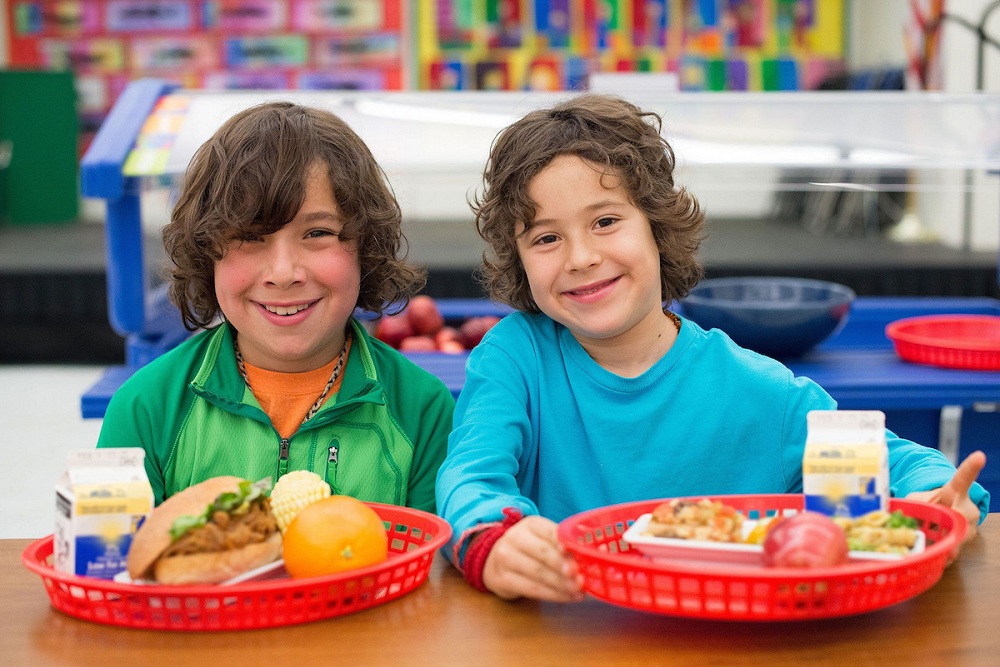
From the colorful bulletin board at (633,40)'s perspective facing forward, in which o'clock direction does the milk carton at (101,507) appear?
The milk carton is roughly at 12 o'clock from the colorful bulletin board.

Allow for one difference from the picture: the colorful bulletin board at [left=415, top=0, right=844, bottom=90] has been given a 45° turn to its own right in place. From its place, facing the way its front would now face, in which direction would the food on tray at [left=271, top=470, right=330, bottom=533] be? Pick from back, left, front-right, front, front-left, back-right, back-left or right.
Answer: front-left

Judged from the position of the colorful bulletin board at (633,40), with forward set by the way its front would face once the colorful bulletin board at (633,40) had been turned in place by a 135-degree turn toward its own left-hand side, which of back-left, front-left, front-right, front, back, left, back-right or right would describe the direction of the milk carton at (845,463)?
back-right

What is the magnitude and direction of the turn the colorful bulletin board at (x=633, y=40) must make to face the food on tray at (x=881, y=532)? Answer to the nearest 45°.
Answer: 0° — it already faces it

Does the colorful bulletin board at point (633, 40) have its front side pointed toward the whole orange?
yes

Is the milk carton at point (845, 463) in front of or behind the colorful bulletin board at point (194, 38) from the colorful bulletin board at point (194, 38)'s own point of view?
in front

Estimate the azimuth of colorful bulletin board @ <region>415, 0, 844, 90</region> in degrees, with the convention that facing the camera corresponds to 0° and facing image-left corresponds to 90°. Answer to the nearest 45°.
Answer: approximately 0°

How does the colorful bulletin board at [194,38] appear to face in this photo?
toward the camera

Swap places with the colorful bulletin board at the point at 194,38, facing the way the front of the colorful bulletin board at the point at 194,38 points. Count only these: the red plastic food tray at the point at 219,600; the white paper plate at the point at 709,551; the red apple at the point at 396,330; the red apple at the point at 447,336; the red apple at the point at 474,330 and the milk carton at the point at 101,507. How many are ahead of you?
6

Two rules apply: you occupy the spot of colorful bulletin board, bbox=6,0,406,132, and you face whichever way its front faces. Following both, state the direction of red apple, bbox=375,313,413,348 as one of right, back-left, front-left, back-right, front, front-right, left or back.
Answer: front

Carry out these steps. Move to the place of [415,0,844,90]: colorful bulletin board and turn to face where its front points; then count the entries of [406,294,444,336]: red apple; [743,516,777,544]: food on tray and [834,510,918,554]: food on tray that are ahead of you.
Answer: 3

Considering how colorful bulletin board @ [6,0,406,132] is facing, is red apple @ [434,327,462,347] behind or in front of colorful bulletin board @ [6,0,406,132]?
in front

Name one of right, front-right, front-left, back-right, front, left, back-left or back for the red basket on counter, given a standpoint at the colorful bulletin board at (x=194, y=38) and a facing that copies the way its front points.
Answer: front

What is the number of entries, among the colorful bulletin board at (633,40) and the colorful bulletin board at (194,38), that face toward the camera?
2

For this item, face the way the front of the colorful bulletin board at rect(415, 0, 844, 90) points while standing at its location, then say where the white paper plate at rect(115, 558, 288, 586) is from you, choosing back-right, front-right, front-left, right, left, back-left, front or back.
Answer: front

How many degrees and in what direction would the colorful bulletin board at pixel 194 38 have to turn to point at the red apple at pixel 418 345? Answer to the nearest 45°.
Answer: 0° — it already faces it
